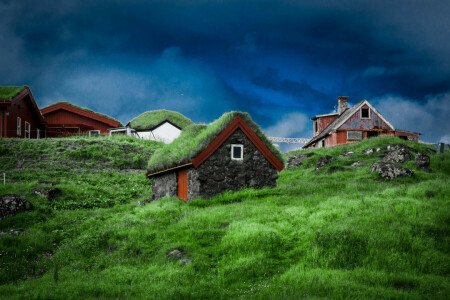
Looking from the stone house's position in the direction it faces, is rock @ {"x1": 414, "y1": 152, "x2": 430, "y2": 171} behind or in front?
behind

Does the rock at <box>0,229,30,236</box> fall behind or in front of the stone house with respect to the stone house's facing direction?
in front

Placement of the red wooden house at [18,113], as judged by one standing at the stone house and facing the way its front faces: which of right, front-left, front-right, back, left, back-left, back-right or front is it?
right

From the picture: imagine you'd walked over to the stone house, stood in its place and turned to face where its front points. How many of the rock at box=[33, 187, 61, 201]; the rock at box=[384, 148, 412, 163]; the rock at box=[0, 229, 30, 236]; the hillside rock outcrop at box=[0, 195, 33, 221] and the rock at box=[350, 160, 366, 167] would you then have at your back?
2

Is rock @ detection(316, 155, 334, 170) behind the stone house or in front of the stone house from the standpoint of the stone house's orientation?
behind
